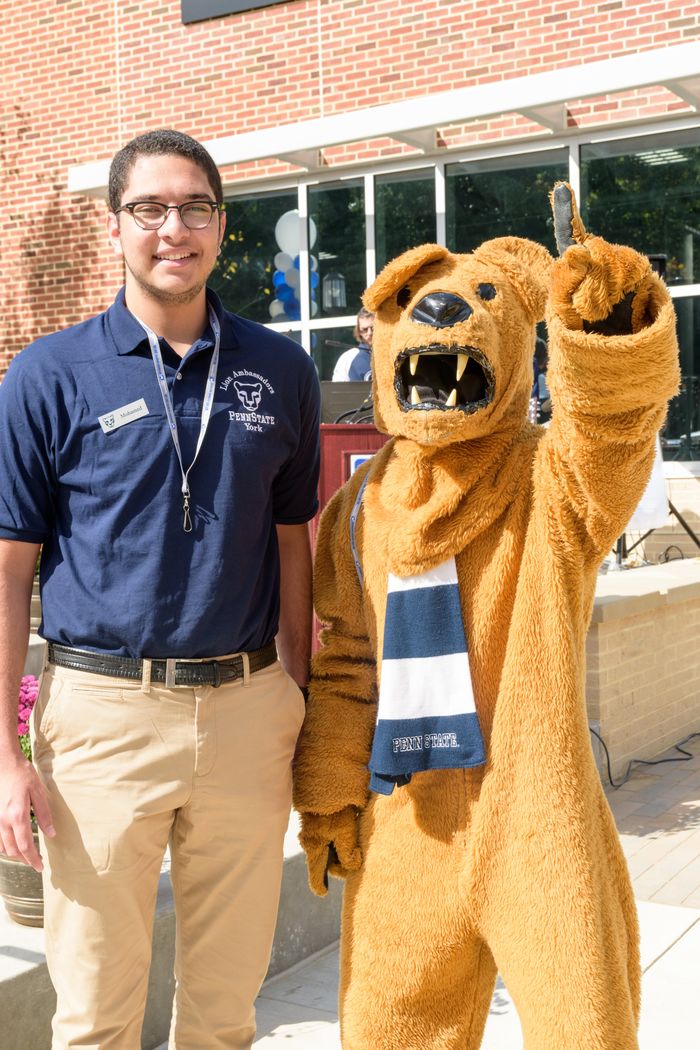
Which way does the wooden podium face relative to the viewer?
toward the camera

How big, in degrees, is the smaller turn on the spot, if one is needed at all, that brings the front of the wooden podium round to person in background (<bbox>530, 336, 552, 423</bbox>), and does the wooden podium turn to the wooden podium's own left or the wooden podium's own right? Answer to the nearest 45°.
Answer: approximately 135° to the wooden podium's own left

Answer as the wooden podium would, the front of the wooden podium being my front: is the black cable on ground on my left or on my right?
on my left

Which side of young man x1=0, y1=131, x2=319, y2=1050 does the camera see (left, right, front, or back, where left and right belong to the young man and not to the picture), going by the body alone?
front

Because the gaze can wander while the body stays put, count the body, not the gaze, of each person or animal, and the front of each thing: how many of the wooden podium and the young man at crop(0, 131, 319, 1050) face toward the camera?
2

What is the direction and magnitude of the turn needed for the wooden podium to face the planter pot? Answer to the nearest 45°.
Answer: approximately 45° to its right

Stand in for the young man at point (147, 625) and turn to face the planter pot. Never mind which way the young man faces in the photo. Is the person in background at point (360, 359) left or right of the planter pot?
right

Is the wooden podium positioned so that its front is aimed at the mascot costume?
yes

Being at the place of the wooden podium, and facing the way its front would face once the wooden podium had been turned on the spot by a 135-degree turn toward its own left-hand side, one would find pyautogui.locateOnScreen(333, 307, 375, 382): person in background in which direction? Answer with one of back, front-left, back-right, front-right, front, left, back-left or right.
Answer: front-left

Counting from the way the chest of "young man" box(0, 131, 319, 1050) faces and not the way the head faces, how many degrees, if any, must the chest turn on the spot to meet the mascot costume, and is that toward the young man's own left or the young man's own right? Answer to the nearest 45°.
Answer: approximately 45° to the young man's own left
